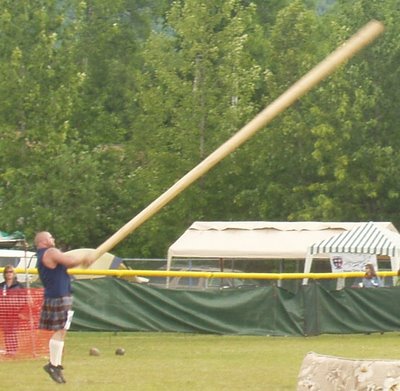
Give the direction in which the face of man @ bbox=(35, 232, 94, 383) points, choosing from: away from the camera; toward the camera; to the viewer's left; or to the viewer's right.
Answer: to the viewer's right

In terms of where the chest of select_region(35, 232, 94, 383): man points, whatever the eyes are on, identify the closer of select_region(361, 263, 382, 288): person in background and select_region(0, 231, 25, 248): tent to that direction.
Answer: the person in background

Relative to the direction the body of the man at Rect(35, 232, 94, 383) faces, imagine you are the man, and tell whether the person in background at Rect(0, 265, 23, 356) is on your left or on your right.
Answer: on your left

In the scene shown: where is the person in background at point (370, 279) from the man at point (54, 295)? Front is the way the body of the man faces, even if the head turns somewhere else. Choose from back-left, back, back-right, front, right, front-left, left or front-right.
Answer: front-left

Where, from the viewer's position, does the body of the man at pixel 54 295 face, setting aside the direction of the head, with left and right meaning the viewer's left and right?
facing to the right of the viewer

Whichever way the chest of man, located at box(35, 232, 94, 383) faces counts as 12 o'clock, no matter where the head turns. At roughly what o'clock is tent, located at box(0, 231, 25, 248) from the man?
The tent is roughly at 9 o'clock from the man.
